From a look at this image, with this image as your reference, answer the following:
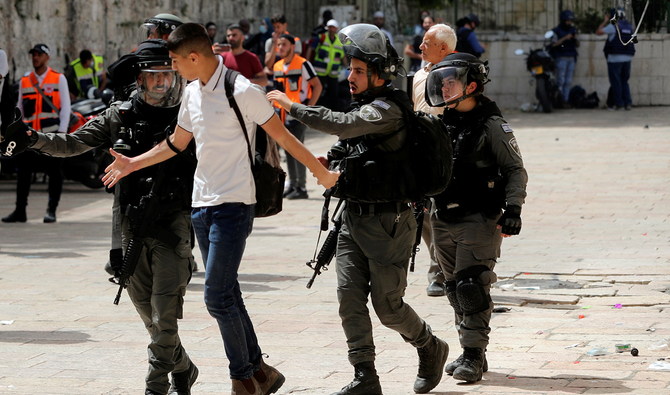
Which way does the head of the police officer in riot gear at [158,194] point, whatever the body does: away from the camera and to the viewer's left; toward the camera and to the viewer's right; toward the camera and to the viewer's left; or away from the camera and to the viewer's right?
toward the camera and to the viewer's right

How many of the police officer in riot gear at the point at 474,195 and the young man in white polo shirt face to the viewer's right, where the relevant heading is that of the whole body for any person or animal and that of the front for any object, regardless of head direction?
0

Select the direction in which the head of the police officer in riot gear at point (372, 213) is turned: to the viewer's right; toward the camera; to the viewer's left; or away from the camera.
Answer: to the viewer's left

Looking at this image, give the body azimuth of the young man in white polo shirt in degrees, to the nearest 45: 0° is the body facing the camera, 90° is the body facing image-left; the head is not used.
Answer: approximately 45°

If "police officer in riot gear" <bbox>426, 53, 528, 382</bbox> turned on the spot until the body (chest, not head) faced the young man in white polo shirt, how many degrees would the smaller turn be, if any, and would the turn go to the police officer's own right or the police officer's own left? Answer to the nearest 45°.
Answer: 0° — they already face them

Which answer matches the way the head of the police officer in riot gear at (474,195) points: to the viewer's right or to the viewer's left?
to the viewer's left

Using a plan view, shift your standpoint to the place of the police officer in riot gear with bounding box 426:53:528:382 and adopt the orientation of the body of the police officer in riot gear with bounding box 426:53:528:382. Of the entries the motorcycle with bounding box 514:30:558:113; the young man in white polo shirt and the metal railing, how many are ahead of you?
1

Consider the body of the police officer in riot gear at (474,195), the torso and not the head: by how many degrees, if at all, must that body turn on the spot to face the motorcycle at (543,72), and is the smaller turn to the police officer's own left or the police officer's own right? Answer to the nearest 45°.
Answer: approximately 135° to the police officer's own right

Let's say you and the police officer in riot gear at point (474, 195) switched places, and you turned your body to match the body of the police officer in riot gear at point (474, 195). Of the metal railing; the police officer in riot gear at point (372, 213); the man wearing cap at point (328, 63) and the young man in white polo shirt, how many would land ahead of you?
2

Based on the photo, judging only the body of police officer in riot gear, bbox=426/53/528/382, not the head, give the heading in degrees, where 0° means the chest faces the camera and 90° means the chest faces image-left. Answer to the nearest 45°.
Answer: approximately 45°

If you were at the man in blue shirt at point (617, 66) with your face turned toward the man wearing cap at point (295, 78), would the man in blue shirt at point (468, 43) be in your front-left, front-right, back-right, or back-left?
front-right

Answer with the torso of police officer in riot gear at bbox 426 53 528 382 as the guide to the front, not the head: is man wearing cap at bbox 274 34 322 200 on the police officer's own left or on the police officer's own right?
on the police officer's own right

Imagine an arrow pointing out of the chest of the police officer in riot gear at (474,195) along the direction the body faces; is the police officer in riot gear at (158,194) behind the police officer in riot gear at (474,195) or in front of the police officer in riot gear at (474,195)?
in front

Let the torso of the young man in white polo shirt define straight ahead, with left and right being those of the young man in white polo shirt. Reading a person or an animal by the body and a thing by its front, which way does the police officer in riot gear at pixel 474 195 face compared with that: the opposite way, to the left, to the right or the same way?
the same way

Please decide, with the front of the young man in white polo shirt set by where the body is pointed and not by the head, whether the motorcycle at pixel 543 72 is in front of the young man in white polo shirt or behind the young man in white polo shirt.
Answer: behind

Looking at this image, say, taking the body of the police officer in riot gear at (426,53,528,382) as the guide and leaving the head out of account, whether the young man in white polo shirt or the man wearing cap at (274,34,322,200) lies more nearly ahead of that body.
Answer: the young man in white polo shirt

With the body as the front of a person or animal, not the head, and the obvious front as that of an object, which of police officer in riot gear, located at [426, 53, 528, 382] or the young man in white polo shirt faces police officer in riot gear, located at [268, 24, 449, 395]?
police officer in riot gear, located at [426, 53, 528, 382]
